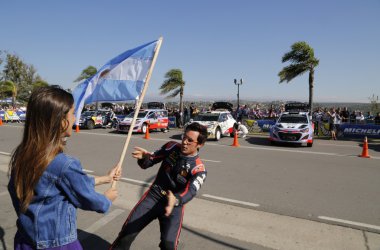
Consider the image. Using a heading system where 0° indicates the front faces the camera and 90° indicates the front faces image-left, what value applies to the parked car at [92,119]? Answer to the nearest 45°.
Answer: approximately 45°

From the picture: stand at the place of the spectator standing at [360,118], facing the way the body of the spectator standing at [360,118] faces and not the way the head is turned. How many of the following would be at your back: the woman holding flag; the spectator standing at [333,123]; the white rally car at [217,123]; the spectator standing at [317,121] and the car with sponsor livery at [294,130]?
0

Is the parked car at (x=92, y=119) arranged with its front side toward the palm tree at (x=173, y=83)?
no

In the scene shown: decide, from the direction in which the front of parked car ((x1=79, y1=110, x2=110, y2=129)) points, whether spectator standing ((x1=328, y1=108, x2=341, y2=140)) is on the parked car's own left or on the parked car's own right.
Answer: on the parked car's own left

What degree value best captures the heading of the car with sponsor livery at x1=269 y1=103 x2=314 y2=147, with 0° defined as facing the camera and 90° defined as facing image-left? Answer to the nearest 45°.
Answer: approximately 0°

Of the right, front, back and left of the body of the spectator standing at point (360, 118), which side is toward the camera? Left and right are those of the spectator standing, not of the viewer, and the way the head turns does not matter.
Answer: front

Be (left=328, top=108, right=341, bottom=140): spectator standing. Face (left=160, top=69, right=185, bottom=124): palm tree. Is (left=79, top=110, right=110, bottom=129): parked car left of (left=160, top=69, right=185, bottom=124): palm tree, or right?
left

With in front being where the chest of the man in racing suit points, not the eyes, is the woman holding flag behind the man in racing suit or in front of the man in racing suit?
in front

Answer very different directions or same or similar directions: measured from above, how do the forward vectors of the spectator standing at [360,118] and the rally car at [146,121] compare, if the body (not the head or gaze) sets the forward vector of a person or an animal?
same or similar directions

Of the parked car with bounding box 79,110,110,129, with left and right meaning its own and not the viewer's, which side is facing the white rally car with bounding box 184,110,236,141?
left

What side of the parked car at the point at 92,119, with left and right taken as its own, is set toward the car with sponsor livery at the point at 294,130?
left

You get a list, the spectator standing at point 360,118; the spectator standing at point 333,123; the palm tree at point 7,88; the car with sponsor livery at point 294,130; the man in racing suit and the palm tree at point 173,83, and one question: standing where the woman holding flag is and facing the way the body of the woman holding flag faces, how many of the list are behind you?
0

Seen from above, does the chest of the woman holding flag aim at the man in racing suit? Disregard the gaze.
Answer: yes

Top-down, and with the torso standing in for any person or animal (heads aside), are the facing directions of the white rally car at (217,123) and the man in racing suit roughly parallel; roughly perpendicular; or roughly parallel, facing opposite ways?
roughly parallel

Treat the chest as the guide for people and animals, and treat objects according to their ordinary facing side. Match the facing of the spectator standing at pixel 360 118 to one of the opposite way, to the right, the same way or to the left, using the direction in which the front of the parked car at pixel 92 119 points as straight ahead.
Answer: the same way
